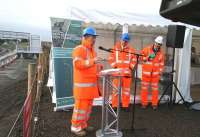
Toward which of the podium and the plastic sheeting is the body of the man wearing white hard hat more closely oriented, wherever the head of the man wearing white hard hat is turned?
the podium

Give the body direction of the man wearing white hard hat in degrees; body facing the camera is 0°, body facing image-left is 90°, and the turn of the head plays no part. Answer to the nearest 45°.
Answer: approximately 0°

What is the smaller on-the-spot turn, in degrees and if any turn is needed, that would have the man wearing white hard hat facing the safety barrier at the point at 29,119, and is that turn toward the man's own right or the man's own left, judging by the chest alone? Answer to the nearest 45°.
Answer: approximately 45° to the man's own right

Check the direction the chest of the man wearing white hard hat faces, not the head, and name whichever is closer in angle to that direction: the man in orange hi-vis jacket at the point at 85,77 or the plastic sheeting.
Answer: the man in orange hi-vis jacket

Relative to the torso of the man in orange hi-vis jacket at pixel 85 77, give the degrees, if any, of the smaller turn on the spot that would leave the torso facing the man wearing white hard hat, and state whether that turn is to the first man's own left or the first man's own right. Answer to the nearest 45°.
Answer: approximately 45° to the first man's own left

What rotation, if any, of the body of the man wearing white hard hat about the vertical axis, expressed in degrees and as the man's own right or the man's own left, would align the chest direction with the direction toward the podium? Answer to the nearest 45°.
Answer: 0° — they already face it

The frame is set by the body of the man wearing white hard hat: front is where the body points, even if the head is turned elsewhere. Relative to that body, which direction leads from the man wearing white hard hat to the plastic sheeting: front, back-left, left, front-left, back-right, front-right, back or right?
back-left
